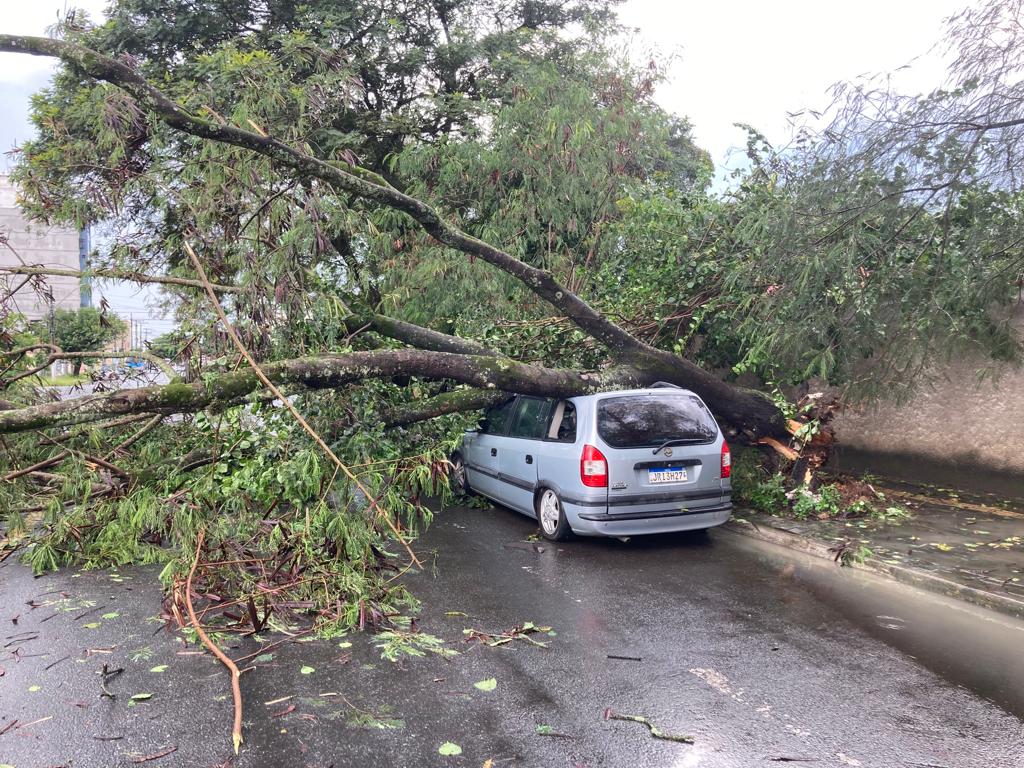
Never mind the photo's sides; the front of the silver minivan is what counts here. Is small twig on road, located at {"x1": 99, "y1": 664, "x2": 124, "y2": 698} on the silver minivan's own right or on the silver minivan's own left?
on the silver minivan's own left

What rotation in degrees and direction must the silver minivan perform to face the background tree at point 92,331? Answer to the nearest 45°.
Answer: approximately 45° to its left

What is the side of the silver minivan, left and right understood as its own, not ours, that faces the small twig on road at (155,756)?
left

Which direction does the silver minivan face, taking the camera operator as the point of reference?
facing away from the viewer and to the left of the viewer

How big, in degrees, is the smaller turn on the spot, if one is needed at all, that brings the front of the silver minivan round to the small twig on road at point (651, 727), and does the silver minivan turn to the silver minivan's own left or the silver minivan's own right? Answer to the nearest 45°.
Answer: approximately 135° to the silver minivan's own left

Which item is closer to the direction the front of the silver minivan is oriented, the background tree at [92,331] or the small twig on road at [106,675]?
the background tree

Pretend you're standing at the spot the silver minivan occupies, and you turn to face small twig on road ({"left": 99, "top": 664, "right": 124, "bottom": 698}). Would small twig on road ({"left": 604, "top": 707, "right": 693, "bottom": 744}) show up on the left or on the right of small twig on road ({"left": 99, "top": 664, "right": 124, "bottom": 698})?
left
